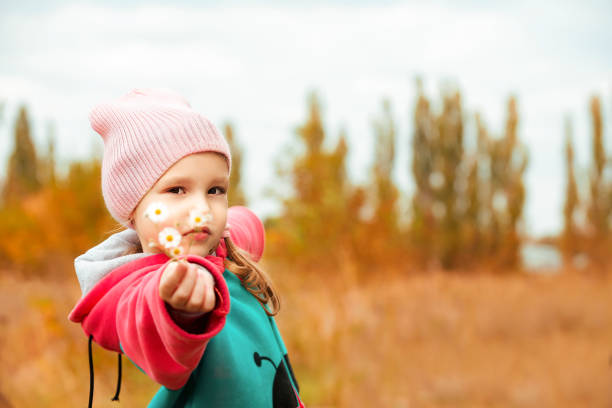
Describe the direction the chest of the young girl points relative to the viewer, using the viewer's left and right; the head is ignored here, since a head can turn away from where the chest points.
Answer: facing the viewer and to the right of the viewer

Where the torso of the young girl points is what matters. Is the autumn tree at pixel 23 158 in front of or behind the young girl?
behind

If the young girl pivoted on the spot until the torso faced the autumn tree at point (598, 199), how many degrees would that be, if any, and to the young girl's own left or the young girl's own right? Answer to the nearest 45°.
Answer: approximately 90° to the young girl's own left

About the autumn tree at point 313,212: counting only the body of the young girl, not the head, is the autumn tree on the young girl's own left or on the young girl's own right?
on the young girl's own left

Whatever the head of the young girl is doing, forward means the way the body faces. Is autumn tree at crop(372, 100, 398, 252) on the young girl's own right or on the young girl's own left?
on the young girl's own left

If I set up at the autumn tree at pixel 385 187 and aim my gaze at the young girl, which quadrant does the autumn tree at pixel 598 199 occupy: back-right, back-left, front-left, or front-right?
back-left

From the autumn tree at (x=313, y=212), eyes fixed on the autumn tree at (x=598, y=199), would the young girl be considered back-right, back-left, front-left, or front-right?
back-right

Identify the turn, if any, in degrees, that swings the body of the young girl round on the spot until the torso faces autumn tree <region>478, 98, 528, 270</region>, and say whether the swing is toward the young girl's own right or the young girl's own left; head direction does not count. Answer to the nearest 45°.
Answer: approximately 90° to the young girl's own left

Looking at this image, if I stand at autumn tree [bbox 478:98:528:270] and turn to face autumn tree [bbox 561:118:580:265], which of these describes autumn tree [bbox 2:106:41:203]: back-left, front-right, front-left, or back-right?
back-left
